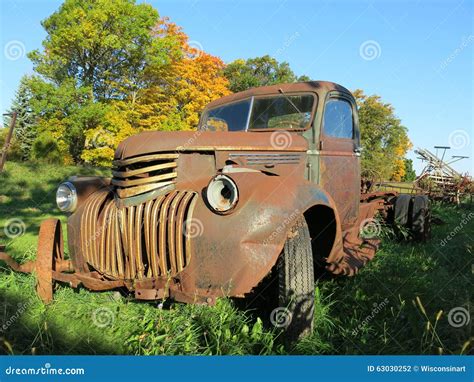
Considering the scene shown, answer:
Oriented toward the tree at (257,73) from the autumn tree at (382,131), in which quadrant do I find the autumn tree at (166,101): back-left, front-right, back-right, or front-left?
front-left

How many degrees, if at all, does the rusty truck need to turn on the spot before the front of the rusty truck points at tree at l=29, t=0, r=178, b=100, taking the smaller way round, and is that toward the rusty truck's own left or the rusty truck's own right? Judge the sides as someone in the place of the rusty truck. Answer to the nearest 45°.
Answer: approximately 135° to the rusty truck's own right

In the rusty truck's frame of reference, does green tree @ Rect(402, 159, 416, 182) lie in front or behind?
behind

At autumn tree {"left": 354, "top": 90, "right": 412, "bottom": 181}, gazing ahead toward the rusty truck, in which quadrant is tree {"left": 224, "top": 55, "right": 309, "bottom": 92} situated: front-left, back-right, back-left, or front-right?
front-right

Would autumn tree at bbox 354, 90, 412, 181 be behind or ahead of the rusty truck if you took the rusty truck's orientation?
behind

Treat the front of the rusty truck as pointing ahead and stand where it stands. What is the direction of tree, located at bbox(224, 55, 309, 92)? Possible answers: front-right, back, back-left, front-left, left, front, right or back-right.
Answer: back-right

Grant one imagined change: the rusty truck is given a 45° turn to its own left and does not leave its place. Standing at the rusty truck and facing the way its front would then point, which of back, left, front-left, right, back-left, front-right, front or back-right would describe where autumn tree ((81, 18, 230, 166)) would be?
back
